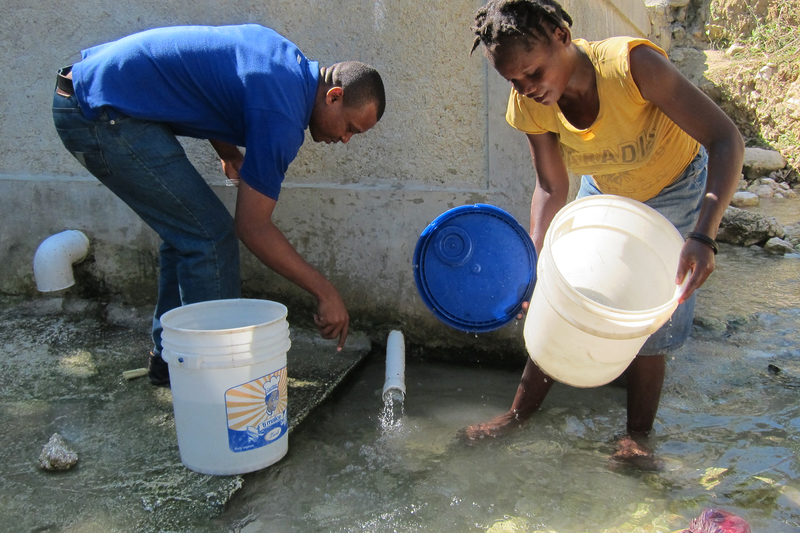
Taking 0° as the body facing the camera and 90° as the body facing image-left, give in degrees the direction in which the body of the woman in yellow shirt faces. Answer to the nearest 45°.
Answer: approximately 45°

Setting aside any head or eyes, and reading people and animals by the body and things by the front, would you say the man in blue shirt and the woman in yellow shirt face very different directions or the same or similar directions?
very different directions

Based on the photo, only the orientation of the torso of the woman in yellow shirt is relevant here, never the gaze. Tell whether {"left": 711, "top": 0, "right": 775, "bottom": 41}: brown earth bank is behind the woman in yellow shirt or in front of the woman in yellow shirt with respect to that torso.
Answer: behind

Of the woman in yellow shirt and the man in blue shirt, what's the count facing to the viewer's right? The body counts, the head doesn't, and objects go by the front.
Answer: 1

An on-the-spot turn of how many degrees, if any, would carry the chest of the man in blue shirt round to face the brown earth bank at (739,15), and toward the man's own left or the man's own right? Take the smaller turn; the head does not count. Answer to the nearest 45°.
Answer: approximately 45° to the man's own left

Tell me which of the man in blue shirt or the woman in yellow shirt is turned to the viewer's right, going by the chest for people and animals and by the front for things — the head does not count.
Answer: the man in blue shirt

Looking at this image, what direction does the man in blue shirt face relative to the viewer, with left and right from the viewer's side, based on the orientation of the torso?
facing to the right of the viewer

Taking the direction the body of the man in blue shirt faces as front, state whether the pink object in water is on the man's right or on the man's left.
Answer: on the man's right
